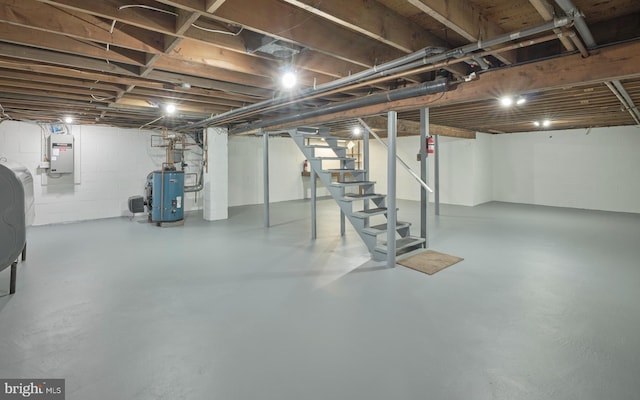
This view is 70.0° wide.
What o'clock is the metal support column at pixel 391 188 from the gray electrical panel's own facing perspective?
The metal support column is roughly at 11 o'clock from the gray electrical panel.

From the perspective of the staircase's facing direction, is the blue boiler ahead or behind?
behind

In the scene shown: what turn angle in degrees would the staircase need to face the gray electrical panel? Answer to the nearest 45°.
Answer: approximately 135° to its right

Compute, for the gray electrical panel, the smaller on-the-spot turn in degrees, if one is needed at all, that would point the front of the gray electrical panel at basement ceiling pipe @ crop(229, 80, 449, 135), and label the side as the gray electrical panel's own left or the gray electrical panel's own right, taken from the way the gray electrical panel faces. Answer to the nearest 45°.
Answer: approximately 45° to the gray electrical panel's own left

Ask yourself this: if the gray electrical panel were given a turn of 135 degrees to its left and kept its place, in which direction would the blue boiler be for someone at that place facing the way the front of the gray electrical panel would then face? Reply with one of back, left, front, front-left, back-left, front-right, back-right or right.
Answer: right

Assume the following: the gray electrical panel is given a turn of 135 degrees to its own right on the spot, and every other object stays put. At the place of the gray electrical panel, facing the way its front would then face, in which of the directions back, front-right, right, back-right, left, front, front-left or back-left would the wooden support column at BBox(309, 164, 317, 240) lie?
back

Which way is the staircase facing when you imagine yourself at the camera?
facing the viewer and to the right of the viewer

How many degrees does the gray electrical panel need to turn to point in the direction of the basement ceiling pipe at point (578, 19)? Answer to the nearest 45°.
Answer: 0° — it already faces it

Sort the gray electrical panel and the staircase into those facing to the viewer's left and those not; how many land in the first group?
0

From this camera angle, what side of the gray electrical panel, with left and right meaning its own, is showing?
front

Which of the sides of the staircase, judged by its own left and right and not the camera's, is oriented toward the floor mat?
front

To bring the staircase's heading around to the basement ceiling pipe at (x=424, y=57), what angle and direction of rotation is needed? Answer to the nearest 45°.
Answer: approximately 45° to its right

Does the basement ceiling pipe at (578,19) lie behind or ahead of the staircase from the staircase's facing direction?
ahead

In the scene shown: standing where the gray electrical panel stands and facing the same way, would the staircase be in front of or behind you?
in front
